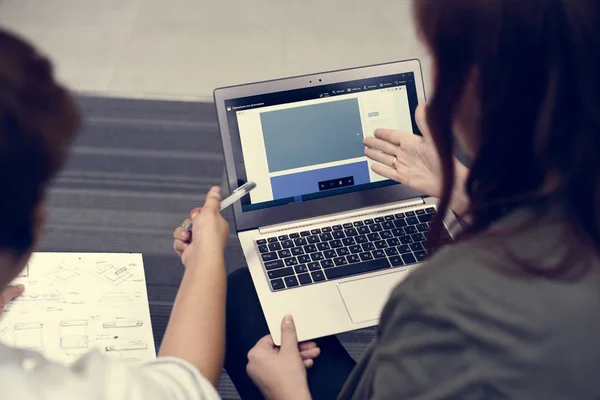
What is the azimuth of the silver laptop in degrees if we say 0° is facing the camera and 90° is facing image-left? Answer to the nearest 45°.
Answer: approximately 0°

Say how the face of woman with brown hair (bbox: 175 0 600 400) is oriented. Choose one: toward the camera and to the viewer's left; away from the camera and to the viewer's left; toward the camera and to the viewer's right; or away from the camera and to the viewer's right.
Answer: away from the camera and to the viewer's left

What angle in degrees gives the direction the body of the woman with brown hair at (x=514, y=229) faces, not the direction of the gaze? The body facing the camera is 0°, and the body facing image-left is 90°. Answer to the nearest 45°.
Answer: approximately 135°
